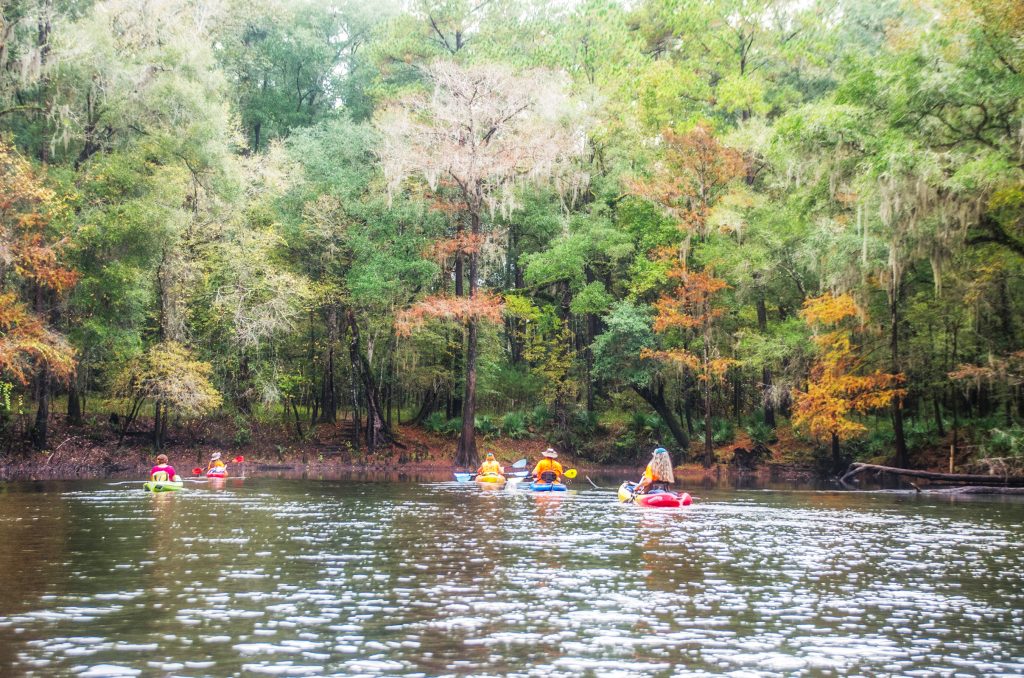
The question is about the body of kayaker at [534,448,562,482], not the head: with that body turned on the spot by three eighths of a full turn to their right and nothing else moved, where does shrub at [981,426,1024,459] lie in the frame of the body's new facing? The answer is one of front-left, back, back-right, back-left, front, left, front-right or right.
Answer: front-left

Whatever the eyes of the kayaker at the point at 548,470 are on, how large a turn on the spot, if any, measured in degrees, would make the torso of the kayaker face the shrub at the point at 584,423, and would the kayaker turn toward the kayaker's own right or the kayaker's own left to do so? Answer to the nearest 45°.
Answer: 0° — they already face it

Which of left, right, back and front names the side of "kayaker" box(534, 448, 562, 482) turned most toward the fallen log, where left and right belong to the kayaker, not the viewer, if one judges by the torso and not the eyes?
right

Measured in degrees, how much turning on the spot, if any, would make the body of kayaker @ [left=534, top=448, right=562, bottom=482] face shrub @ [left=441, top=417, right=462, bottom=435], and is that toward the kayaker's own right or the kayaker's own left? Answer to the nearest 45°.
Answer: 0° — they already face it

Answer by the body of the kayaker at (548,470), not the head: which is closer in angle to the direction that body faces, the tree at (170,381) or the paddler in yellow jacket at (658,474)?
the tree

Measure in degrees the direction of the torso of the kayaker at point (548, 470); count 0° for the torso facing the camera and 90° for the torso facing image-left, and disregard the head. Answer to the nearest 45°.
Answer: approximately 180°

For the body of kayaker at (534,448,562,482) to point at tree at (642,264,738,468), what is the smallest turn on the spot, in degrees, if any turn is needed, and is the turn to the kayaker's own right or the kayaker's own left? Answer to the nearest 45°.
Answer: approximately 45° to the kayaker's own right

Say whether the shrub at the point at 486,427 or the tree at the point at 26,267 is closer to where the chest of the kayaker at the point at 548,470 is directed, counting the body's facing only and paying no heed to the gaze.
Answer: the shrub

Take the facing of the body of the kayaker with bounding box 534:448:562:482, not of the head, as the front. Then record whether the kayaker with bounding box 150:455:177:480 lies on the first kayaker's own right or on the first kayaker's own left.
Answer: on the first kayaker's own left

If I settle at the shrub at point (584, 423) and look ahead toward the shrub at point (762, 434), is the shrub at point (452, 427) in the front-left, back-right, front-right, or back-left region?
back-right

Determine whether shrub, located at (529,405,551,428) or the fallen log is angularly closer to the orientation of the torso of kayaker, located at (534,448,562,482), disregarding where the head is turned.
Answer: the shrub

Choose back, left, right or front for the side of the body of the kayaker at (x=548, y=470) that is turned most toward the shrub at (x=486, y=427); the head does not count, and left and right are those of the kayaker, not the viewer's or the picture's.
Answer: front

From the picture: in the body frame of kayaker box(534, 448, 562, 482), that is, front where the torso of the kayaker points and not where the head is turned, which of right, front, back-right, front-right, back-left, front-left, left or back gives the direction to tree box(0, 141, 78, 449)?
left

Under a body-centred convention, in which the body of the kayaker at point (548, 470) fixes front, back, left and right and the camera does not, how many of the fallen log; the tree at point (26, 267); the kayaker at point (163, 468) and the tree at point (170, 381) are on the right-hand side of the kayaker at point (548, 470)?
1

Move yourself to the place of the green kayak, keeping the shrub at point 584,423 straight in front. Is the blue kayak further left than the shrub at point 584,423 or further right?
right
